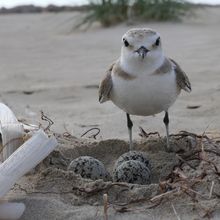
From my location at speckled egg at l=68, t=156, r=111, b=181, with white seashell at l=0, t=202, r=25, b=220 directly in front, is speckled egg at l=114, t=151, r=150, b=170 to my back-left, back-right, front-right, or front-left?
back-left

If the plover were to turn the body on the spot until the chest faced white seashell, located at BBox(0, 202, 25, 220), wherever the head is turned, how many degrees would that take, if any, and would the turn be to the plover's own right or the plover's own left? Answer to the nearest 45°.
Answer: approximately 45° to the plover's own right

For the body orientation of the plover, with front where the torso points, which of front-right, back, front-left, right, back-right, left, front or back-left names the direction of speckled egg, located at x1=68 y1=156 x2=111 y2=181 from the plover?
front-right

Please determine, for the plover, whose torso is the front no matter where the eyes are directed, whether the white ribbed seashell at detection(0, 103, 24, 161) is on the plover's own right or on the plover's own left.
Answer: on the plover's own right

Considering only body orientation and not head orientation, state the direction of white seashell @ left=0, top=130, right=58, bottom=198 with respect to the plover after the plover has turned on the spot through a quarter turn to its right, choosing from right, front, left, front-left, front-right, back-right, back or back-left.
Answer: front-left

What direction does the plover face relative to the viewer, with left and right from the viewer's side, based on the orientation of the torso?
facing the viewer
